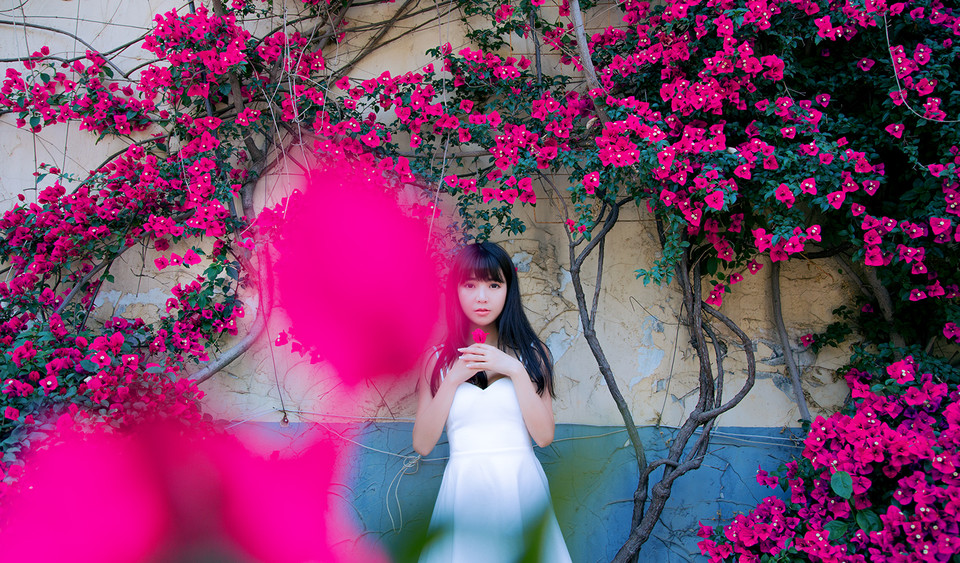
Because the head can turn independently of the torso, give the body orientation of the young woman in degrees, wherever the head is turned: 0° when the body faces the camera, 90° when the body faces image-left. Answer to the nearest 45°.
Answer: approximately 0°

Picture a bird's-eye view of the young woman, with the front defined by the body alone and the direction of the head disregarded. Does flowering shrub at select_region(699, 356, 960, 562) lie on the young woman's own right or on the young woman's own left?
on the young woman's own left

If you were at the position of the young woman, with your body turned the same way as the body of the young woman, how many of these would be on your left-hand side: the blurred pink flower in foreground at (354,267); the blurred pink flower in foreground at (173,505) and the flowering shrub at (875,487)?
1
